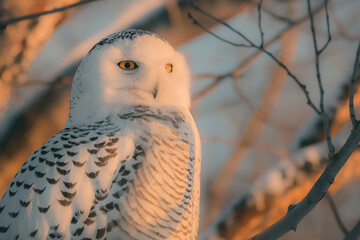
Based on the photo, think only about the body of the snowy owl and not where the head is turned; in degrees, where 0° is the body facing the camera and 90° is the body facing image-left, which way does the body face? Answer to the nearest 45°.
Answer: approximately 315°

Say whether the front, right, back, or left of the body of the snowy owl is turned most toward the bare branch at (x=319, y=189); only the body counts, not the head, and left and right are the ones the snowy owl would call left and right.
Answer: front

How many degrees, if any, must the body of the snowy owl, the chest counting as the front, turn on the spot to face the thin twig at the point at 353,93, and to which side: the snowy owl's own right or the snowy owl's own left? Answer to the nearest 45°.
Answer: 0° — it already faces it
